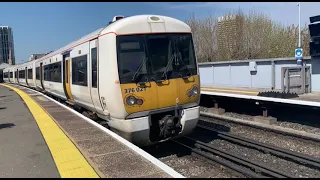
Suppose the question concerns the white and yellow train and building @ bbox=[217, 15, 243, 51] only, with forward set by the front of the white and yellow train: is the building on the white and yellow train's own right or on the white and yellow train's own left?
on the white and yellow train's own left

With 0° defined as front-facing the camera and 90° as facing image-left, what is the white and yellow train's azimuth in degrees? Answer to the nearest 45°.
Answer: approximately 315°
